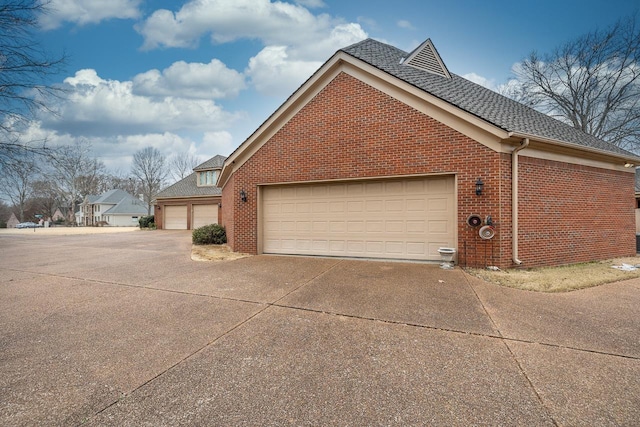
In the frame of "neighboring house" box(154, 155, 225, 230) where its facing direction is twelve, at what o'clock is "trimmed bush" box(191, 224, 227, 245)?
The trimmed bush is roughly at 12 o'clock from the neighboring house.

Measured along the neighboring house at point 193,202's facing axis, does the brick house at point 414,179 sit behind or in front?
in front

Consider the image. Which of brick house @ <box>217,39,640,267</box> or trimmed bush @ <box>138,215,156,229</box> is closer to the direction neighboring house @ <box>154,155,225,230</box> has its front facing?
the brick house

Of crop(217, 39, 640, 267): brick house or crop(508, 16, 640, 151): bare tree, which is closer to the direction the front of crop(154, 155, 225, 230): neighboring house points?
the brick house

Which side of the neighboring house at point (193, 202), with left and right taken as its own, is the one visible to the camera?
front

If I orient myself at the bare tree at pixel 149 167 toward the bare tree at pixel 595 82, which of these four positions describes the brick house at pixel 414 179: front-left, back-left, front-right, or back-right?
front-right

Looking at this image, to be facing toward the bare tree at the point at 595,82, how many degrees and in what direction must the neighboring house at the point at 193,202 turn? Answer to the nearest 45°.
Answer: approximately 45° to its left

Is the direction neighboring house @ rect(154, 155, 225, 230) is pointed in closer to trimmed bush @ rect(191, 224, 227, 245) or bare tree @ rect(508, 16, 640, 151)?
the trimmed bush
